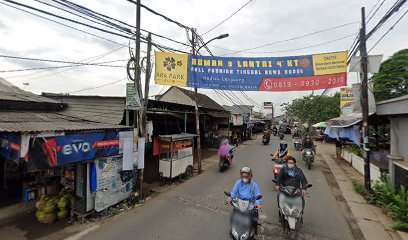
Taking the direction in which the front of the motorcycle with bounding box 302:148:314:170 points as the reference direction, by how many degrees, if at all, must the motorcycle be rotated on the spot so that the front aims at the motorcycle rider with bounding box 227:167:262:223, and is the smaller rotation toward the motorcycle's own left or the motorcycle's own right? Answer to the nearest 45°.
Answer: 0° — it already faces them

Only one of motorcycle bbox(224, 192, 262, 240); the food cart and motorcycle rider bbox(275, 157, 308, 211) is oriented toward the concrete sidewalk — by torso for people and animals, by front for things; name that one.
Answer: the food cart

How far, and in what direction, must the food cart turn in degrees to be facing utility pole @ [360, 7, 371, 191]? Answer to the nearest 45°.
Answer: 0° — it already faces it

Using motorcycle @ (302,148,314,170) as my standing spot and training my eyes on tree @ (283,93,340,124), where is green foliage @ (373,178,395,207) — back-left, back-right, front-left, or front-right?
back-right

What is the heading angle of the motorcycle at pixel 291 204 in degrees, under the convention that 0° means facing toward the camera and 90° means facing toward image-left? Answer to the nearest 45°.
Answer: approximately 0°

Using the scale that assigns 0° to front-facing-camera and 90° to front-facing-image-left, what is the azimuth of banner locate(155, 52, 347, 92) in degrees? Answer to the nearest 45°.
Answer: approximately 0°

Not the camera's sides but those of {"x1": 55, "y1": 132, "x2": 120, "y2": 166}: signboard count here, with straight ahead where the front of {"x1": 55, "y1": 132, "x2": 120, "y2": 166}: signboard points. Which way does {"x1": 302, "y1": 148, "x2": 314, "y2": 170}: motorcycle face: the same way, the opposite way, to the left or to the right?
to the right

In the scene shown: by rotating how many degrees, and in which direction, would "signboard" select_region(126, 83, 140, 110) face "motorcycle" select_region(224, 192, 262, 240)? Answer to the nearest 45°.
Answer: approximately 45° to its left

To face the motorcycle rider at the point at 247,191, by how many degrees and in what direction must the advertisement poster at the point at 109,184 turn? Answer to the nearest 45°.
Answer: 0° — it already faces them

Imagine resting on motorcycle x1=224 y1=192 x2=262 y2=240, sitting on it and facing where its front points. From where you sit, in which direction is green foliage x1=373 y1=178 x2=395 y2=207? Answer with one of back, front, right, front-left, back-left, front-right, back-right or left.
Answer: back-left

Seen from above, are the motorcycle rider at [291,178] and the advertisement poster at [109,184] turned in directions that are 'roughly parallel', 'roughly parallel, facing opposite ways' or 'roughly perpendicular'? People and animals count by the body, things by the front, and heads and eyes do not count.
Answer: roughly perpendicular

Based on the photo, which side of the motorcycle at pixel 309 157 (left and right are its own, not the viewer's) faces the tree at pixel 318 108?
back

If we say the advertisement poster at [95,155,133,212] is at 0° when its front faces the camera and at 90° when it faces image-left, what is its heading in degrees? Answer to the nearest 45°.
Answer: approximately 315°

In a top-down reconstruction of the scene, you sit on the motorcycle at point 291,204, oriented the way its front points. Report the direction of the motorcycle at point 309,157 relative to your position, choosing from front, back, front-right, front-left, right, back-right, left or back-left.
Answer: back
